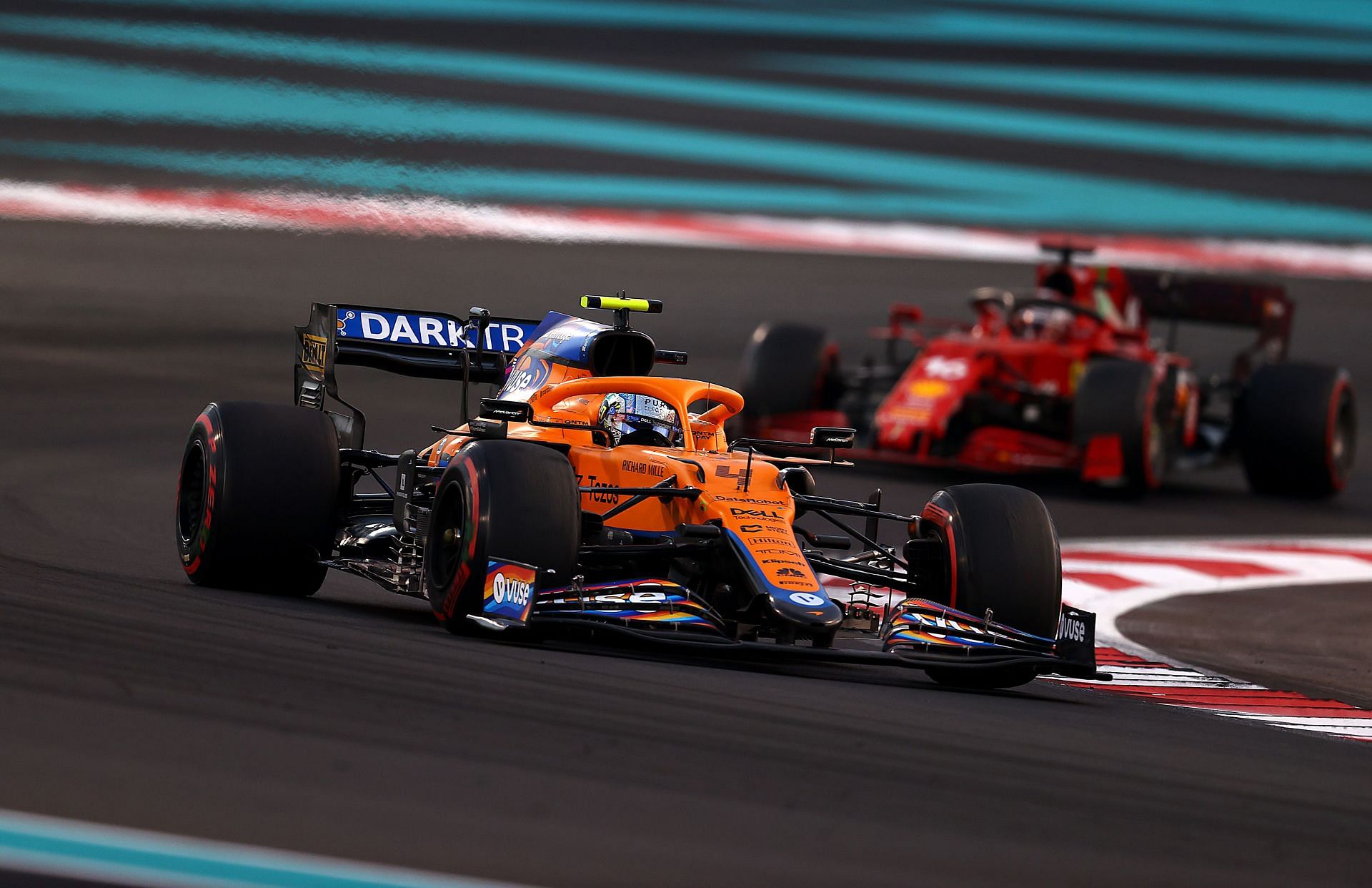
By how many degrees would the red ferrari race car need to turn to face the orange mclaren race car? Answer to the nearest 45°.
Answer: approximately 45° to its left

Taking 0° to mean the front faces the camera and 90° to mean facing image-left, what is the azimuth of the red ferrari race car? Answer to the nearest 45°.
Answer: approximately 45°
